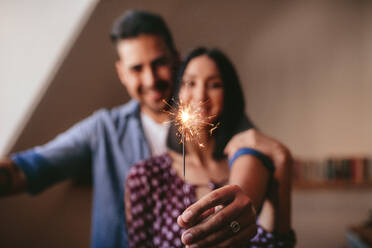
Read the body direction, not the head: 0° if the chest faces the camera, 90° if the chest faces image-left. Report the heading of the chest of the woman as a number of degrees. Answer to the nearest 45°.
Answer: approximately 0°

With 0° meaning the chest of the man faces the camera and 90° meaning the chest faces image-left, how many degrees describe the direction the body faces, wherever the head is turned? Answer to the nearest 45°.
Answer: approximately 0°

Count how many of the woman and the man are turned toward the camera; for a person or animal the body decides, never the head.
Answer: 2
